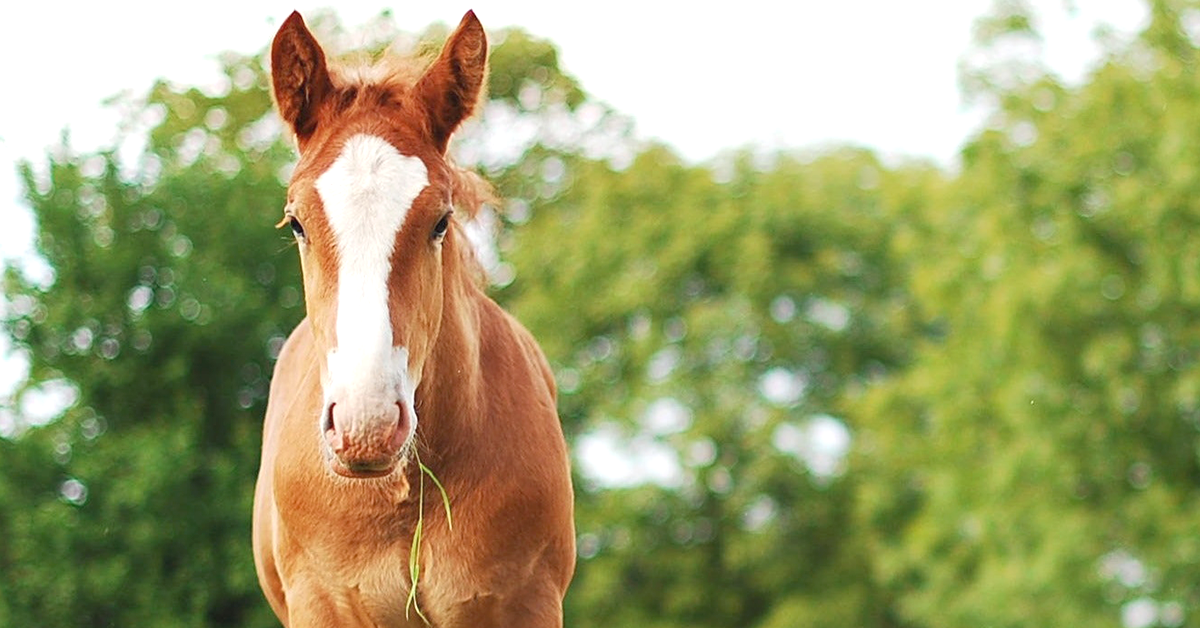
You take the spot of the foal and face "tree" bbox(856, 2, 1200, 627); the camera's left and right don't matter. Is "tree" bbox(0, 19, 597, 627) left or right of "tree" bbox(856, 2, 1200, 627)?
left

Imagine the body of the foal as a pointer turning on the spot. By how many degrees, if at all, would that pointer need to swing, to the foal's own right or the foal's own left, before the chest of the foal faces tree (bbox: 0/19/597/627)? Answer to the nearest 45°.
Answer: approximately 180°

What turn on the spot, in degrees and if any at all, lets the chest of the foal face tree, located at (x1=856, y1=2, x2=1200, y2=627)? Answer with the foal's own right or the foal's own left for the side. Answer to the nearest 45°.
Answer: approximately 135° to the foal's own left

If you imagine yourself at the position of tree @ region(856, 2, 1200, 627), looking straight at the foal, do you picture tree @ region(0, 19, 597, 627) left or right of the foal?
right

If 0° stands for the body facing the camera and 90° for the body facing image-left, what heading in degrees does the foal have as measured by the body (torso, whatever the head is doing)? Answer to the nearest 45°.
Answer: approximately 0°
